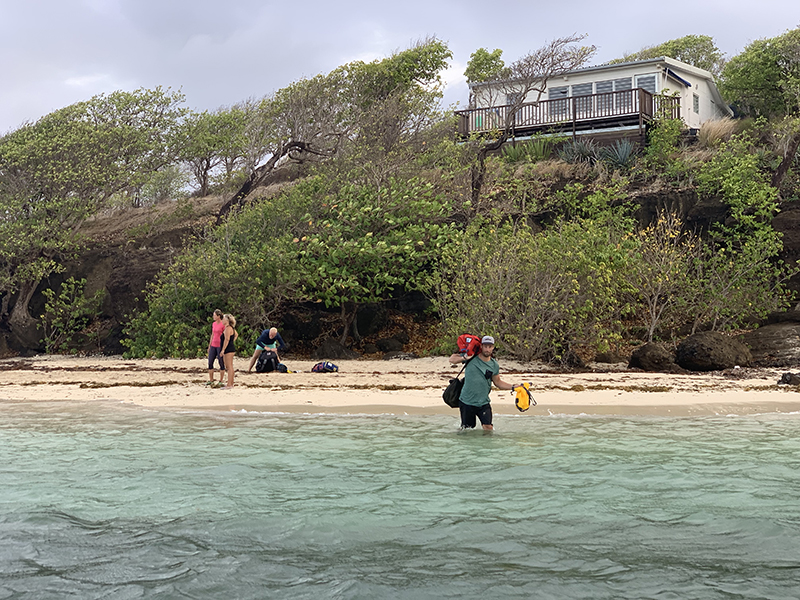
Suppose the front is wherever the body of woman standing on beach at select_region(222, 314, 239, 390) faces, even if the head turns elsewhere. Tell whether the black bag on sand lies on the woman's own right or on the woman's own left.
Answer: on the woman's own right

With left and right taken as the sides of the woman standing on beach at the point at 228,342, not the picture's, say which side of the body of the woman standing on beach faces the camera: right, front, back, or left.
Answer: left

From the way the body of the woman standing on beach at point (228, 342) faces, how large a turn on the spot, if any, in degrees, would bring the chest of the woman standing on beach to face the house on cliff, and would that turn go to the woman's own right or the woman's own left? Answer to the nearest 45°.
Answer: approximately 135° to the woman's own right

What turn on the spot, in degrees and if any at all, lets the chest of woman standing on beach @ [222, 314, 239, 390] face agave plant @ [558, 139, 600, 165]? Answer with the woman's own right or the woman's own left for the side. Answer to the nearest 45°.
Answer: approximately 135° to the woman's own right

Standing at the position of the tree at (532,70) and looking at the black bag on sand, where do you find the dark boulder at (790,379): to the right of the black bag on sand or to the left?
left

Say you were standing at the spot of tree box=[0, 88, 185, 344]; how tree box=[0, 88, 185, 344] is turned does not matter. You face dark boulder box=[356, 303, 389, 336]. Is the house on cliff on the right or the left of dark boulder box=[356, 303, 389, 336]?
left

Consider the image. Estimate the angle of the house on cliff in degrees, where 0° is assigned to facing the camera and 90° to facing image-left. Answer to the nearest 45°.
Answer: approximately 45°

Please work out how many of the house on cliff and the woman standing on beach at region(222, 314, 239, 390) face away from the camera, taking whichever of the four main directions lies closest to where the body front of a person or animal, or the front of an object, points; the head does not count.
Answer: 0

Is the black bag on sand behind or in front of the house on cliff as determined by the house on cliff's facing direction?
in front
